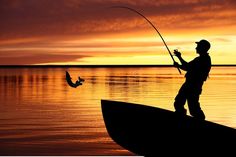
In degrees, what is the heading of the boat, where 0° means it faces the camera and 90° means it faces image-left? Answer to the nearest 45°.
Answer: approximately 90°

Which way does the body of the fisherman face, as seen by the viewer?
to the viewer's left
